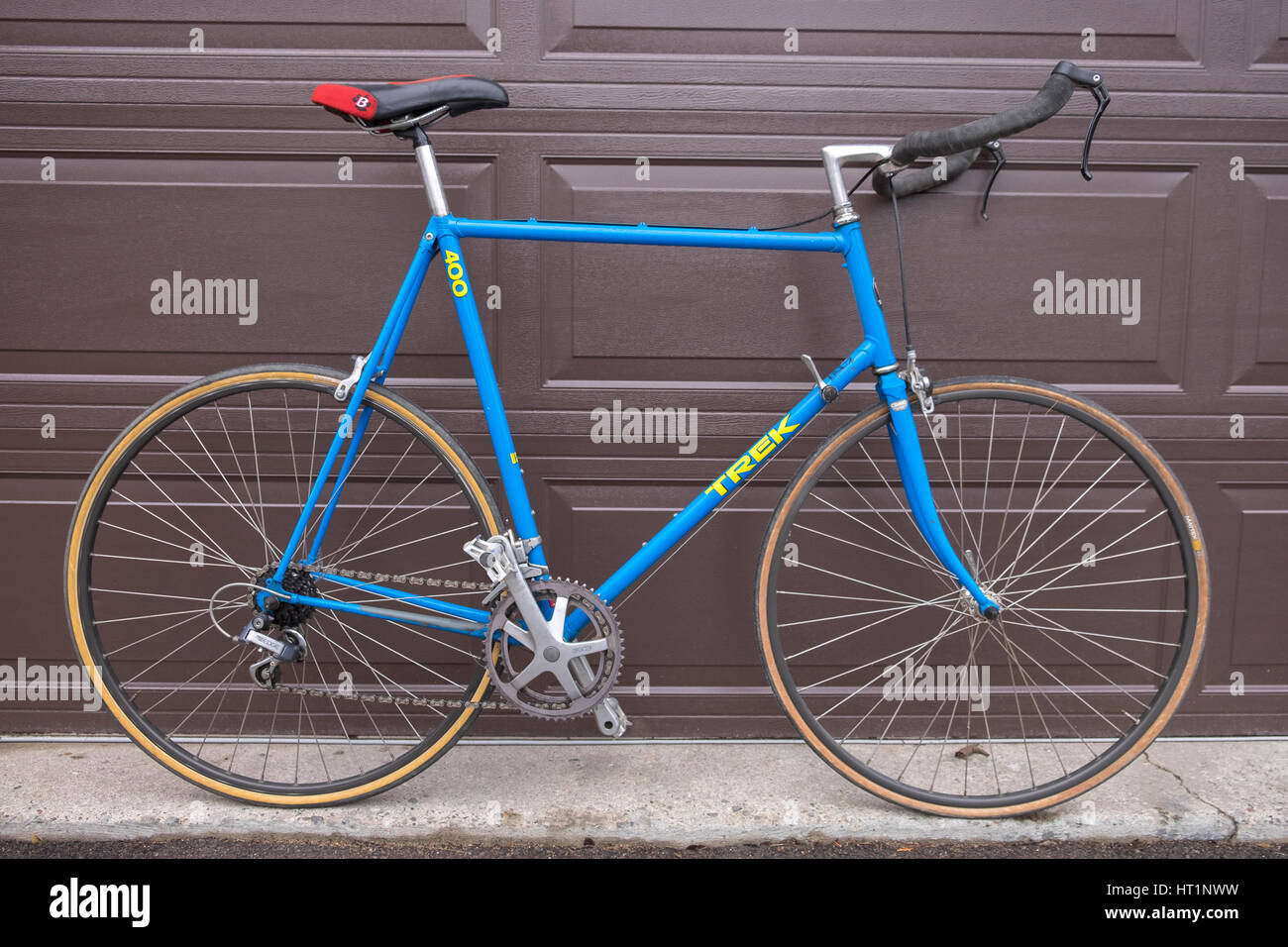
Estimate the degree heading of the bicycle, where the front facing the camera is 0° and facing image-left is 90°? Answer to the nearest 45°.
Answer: approximately 270°
